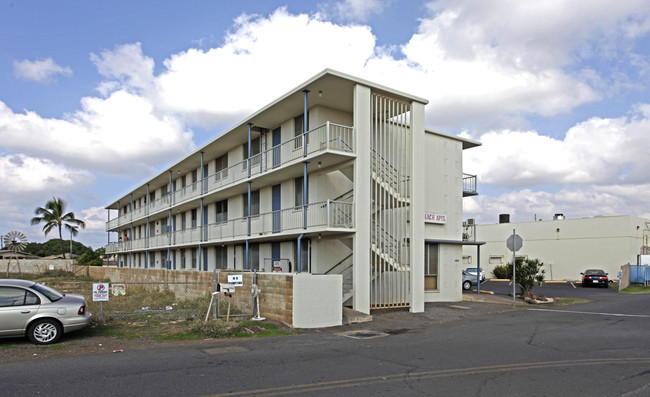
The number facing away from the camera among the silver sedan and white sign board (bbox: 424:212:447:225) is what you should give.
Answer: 0

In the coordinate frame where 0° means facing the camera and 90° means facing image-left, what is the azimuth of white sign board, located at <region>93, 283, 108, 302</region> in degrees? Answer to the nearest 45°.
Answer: approximately 0°

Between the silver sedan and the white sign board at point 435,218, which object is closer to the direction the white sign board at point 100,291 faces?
the silver sedan

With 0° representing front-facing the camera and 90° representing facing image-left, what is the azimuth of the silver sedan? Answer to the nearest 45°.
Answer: approximately 90°
